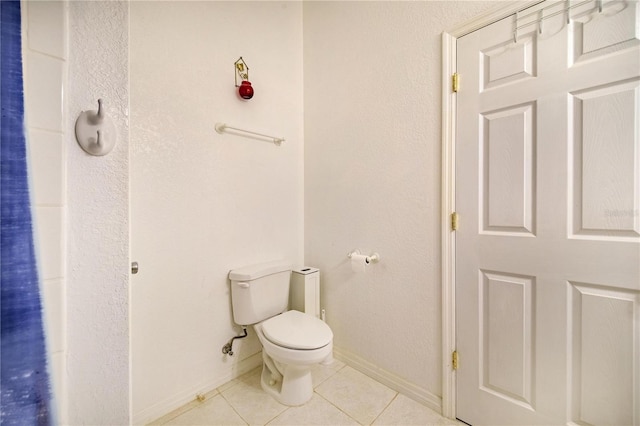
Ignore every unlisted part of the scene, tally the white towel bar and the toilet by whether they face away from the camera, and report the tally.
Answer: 0

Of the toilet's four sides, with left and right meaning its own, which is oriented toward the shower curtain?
right

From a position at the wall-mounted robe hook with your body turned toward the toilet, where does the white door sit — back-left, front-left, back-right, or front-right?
front-right

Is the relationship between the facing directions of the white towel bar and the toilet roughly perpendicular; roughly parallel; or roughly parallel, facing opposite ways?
roughly parallel

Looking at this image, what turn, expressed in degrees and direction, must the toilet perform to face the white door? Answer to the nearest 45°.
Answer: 0° — it already faces it

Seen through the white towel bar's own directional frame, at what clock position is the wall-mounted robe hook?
The wall-mounted robe hook is roughly at 2 o'clock from the white towel bar.

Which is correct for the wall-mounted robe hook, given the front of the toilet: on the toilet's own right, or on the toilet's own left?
on the toilet's own right

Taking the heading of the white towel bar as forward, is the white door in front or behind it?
in front

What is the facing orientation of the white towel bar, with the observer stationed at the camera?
facing the viewer and to the right of the viewer
